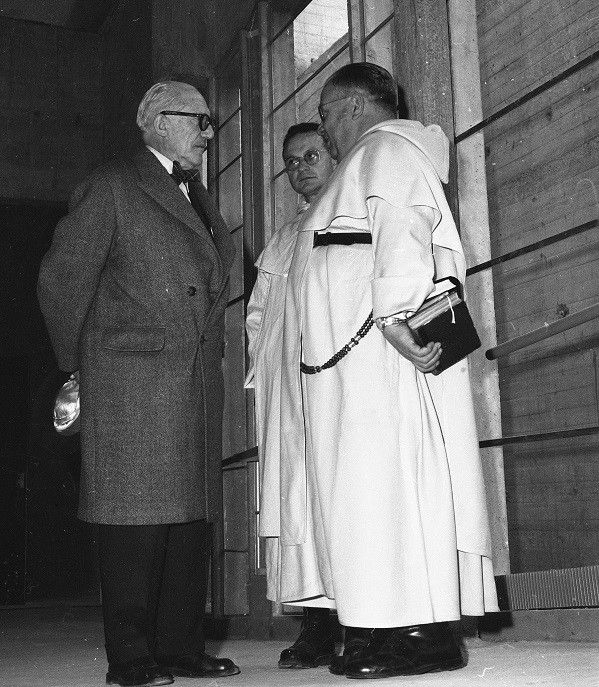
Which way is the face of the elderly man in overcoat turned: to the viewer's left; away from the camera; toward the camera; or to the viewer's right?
to the viewer's right

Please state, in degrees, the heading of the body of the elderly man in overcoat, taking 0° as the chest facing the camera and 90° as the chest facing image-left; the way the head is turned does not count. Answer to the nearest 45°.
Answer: approximately 315°
